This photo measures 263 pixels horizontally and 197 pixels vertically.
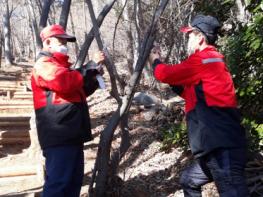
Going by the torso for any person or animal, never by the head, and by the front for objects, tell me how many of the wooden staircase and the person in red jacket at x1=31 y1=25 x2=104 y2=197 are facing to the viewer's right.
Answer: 1

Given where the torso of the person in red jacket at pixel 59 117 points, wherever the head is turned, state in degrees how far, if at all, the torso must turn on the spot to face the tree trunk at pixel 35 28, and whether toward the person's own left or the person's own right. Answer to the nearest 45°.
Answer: approximately 90° to the person's own left

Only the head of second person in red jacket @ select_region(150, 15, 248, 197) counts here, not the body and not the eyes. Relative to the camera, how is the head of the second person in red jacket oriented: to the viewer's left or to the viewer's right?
to the viewer's left

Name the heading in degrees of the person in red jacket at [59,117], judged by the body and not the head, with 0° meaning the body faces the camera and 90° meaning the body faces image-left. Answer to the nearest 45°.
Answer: approximately 270°

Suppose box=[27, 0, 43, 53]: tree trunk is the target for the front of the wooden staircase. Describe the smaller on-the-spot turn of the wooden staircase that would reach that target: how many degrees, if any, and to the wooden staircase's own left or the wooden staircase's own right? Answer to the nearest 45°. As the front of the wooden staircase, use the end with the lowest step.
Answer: approximately 180°

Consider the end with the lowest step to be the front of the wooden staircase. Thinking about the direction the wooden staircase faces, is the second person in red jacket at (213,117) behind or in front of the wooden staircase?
in front

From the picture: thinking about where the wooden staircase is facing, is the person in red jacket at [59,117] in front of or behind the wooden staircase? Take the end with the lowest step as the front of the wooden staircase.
in front

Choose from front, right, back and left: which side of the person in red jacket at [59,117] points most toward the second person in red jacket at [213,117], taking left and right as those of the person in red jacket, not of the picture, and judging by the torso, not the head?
front

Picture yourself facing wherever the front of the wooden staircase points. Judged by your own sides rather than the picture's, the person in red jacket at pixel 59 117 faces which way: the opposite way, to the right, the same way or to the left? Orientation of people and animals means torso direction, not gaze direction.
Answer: to the left

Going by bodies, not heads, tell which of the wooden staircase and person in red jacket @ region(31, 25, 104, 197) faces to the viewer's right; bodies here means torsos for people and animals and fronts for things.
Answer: the person in red jacket
